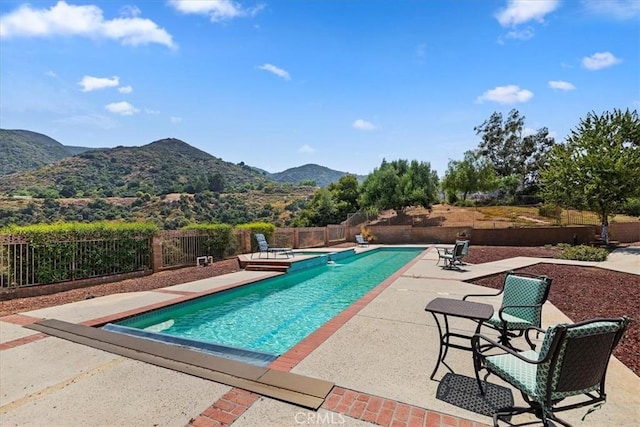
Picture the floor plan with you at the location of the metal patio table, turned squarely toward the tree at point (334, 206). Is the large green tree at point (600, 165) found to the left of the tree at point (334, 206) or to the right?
right

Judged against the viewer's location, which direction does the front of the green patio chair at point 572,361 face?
facing away from the viewer and to the left of the viewer

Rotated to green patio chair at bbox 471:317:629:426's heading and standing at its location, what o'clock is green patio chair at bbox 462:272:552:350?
green patio chair at bbox 462:272:552:350 is roughly at 1 o'clock from green patio chair at bbox 471:317:629:426.

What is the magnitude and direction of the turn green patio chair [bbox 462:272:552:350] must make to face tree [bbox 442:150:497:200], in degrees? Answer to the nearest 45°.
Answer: approximately 135° to its right

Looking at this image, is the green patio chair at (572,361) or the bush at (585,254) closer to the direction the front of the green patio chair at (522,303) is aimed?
the green patio chair

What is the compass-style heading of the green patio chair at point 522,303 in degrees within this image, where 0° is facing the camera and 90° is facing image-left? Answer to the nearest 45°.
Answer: approximately 45°

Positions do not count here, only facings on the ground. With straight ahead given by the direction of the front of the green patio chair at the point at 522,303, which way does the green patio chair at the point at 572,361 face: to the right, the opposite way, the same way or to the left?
to the right
